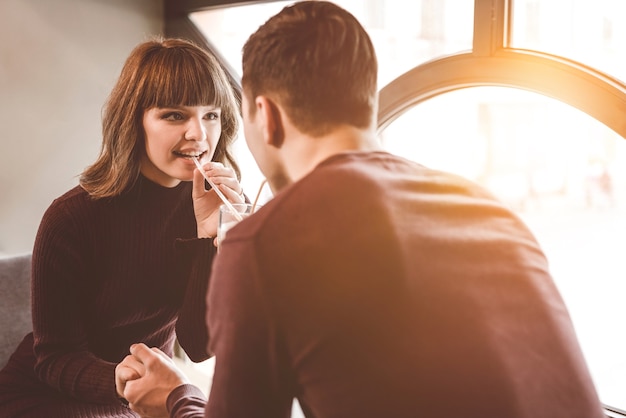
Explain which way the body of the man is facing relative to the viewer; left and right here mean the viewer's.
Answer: facing away from the viewer and to the left of the viewer

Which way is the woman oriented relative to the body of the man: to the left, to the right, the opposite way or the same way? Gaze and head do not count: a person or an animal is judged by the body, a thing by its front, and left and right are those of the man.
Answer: the opposite way

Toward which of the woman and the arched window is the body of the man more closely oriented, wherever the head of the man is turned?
the woman

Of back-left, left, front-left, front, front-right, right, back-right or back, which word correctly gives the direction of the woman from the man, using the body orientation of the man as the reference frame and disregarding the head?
front

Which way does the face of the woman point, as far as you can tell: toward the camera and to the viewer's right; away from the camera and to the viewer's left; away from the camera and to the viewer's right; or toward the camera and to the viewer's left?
toward the camera and to the viewer's right

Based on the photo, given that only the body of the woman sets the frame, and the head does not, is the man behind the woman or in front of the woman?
in front

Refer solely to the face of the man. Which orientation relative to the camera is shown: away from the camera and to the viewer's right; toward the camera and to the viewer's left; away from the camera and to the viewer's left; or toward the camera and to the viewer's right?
away from the camera and to the viewer's left
